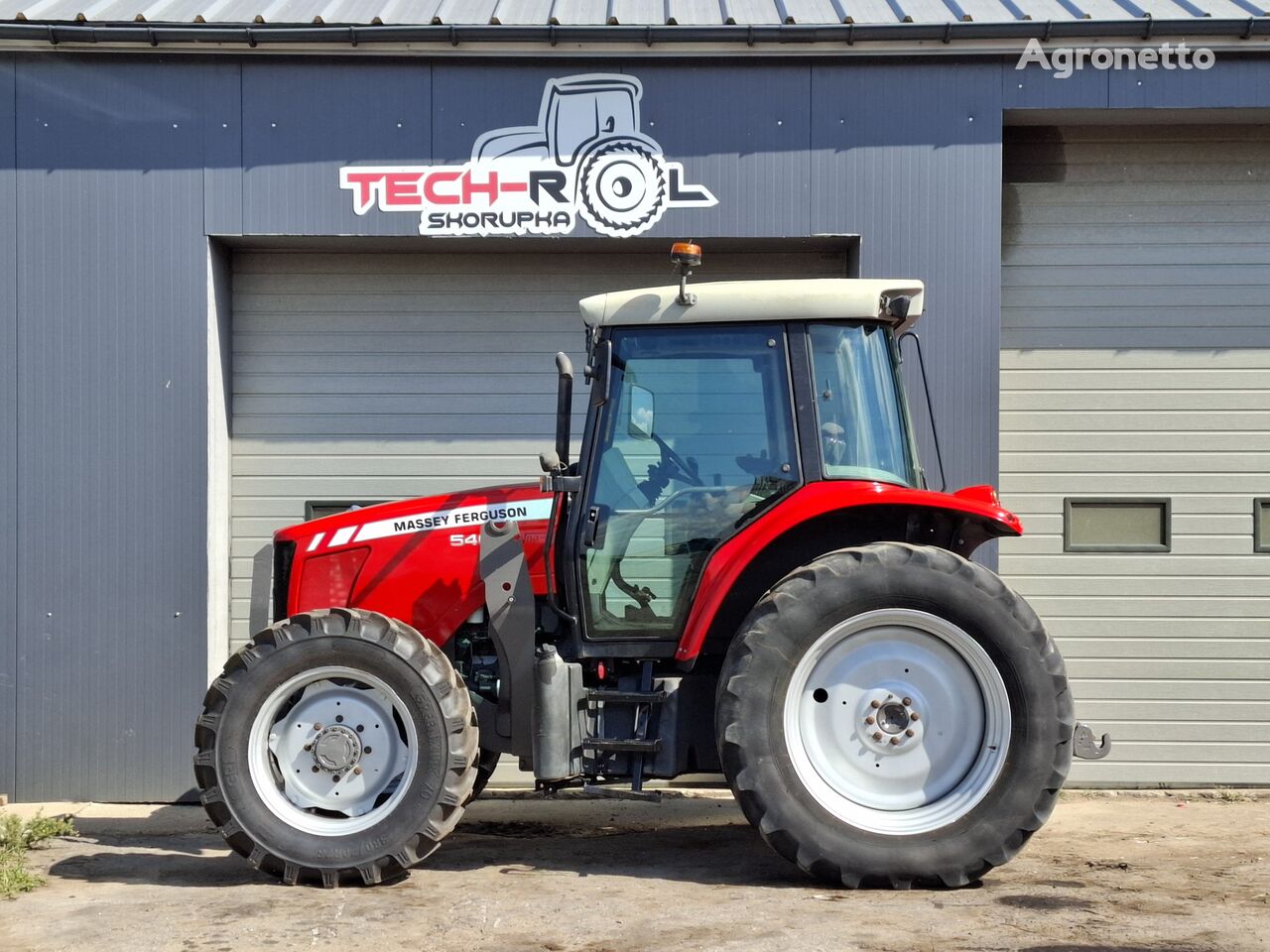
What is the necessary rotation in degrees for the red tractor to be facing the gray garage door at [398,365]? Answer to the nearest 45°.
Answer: approximately 45° to its right

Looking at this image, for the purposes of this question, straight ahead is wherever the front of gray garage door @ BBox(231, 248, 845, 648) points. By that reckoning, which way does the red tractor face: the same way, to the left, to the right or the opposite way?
to the right

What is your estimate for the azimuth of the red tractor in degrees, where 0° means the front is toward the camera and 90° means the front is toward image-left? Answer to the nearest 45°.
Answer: approximately 90°

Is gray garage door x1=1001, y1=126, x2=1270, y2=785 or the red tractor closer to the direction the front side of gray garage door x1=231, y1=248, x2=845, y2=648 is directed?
the red tractor

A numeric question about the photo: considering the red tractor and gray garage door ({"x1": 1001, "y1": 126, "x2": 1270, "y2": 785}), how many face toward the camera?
1

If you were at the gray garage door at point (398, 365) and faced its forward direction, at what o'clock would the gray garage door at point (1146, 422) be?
the gray garage door at point (1146, 422) is roughly at 9 o'clock from the gray garage door at point (398, 365).

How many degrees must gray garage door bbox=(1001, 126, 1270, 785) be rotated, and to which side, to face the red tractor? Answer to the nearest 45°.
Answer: approximately 45° to its right

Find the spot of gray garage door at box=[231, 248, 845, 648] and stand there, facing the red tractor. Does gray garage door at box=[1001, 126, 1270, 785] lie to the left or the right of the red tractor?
left

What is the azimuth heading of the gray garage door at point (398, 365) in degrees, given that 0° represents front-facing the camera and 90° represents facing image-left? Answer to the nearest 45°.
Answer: approximately 0°

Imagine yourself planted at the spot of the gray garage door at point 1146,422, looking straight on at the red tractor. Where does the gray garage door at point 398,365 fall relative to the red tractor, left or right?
right

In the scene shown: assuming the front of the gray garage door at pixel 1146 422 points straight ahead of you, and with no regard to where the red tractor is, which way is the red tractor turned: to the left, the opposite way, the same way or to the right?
to the right

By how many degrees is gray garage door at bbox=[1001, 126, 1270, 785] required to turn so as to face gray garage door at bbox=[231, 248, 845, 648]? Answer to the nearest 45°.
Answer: approximately 90° to its right
